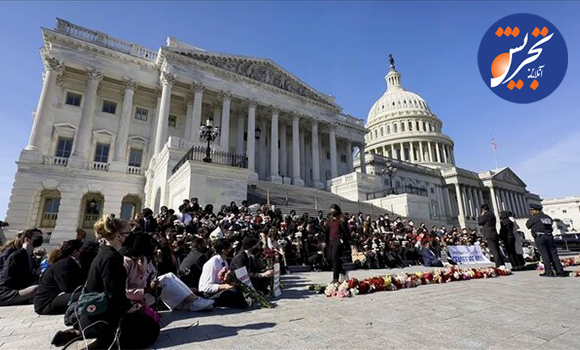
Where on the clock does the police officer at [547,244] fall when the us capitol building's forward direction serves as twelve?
The police officer is roughly at 12 o'clock from the us capitol building.

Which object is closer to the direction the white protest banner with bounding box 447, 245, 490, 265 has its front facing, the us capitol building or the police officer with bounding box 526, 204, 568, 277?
the police officer

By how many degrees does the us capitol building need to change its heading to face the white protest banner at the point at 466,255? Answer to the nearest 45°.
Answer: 0° — it already faces it

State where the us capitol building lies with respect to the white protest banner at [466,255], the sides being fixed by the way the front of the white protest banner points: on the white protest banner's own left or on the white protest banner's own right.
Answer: on the white protest banner's own right

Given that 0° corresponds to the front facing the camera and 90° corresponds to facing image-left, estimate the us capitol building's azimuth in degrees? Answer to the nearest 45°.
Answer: approximately 315°

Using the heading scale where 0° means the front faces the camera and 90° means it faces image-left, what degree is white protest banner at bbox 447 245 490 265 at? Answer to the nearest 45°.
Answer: approximately 0°
